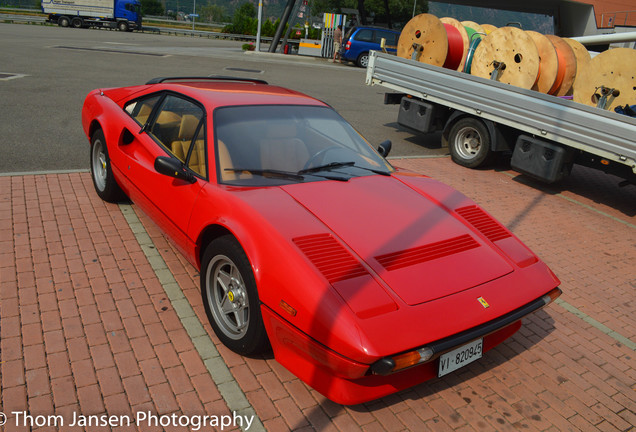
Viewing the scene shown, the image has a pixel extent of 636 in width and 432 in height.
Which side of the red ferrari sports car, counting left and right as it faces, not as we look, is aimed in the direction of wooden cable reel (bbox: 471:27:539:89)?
left

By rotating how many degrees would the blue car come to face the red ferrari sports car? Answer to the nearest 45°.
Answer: approximately 135° to its right

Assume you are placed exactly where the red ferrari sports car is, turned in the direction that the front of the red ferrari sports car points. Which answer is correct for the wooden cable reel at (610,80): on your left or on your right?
on your left

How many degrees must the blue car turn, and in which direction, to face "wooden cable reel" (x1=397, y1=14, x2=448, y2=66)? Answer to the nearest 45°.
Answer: approximately 135° to its right

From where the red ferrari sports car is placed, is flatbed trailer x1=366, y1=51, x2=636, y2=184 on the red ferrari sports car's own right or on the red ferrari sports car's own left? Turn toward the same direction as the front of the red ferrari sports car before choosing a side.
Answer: on the red ferrari sports car's own left

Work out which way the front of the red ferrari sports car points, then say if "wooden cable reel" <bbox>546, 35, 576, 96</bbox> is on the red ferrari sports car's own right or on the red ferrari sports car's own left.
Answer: on the red ferrari sports car's own left

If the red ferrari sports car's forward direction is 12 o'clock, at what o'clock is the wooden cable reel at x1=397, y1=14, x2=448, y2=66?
The wooden cable reel is roughly at 8 o'clock from the red ferrari sports car.
